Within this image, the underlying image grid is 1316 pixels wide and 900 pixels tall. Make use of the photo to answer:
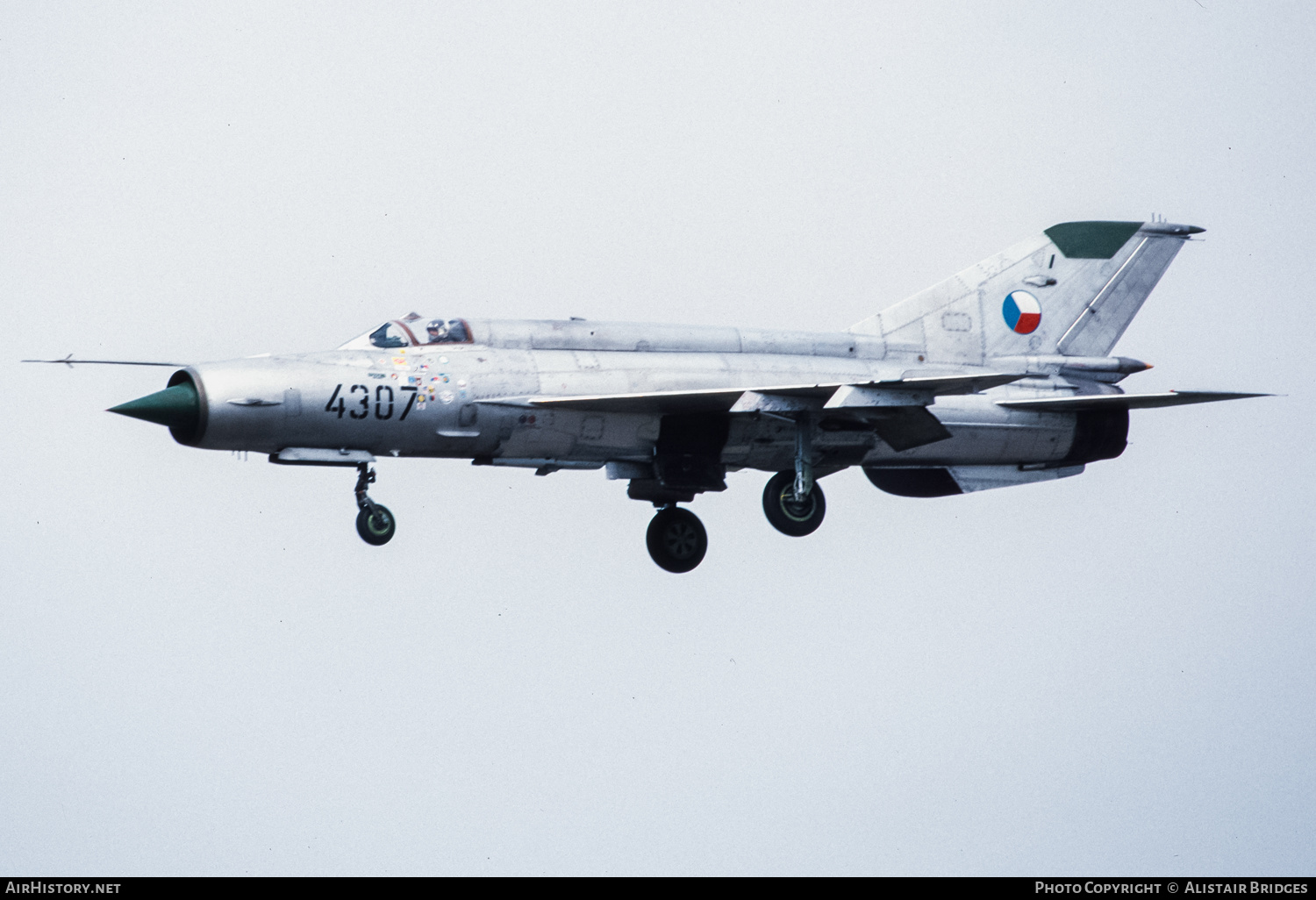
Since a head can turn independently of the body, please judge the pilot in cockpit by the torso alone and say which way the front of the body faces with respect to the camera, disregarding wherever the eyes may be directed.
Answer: to the viewer's left
